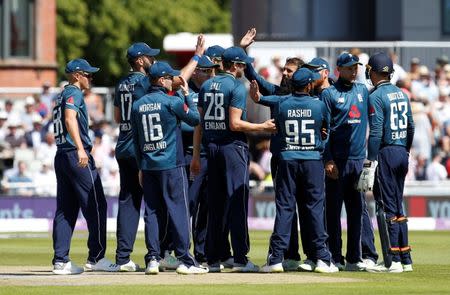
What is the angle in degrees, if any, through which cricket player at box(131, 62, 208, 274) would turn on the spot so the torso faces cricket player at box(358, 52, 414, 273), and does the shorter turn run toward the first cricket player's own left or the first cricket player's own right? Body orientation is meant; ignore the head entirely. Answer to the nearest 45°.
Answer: approximately 45° to the first cricket player's own right

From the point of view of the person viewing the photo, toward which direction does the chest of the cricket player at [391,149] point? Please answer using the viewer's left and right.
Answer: facing away from the viewer and to the left of the viewer

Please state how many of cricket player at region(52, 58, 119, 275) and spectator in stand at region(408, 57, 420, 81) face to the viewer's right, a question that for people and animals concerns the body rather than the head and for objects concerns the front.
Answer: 1

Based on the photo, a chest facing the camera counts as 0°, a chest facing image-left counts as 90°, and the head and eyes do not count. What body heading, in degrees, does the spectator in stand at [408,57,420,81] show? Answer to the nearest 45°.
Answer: approximately 0°

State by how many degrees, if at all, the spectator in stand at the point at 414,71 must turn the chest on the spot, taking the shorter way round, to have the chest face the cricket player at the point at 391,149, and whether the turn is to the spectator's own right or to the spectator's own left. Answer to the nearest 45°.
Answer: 0° — they already face them

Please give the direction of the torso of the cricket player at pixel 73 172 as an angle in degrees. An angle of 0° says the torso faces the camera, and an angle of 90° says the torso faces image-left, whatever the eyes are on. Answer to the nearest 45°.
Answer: approximately 270°

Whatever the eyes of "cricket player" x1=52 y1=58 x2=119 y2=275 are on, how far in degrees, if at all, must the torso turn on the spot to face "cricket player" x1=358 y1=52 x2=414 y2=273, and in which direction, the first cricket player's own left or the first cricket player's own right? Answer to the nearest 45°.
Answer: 0° — they already face them

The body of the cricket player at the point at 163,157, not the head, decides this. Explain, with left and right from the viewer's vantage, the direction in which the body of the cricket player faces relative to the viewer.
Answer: facing away from the viewer and to the right of the viewer

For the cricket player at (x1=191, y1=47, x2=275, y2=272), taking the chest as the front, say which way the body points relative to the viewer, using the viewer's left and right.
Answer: facing away from the viewer and to the right of the viewer
